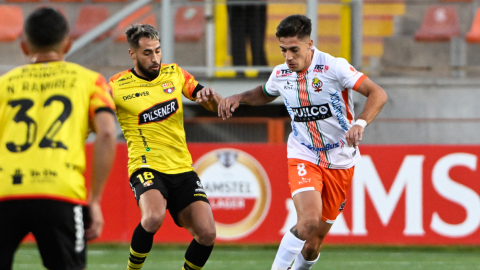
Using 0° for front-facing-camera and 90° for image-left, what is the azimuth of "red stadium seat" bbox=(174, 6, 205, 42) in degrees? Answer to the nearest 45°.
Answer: approximately 0°

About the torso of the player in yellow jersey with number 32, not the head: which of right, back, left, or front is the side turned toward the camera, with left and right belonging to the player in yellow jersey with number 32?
back

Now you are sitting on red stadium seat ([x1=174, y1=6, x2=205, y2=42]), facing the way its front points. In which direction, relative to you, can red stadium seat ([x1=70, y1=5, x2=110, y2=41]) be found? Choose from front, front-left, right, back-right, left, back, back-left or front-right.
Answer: back-right

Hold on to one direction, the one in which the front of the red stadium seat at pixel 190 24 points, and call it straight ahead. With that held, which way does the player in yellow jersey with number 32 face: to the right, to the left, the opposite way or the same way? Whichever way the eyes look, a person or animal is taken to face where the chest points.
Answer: the opposite way

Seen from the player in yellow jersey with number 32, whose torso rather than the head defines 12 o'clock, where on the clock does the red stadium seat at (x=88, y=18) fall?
The red stadium seat is roughly at 12 o'clock from the player in yellow jersey with number 32.

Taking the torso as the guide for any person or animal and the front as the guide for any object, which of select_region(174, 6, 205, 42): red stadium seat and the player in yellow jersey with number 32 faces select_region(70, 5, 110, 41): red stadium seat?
the player in yellow jersey with number 32

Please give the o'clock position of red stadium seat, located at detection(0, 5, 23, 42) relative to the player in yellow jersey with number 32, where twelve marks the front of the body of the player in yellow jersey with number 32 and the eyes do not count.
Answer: The red stadium seat is roughly at 12 o'clock from the player in yellow jersey with number 32.

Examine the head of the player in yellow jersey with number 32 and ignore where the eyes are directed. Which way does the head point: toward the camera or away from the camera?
away from the camera

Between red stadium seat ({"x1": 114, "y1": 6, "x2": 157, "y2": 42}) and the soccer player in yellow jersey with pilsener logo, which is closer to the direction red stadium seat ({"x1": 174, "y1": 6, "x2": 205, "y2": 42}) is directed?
the soccer player in yellow jersey with pilsener logo

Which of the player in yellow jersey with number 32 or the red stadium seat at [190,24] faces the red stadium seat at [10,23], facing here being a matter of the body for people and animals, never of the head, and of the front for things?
the player in yellow jersey with number 32

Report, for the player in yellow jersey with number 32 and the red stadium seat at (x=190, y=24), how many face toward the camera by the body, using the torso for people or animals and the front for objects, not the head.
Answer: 1

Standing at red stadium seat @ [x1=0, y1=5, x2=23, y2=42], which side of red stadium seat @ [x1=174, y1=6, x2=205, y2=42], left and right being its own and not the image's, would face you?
right
